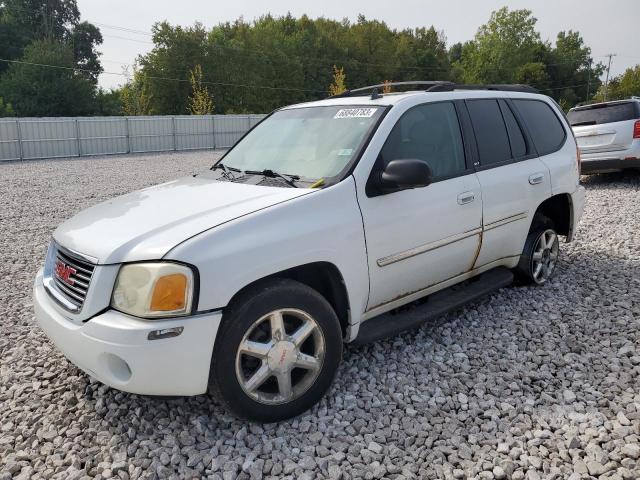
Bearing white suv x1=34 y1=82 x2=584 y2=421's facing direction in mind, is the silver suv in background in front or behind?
behind

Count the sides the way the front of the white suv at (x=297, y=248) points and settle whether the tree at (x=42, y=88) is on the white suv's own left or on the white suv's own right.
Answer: on the white suv's own right

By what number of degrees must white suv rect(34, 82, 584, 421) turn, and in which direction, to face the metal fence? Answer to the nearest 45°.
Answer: approximately 135° to its right

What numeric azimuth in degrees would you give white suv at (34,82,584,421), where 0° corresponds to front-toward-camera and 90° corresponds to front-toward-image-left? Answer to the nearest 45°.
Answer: approximately 45°
